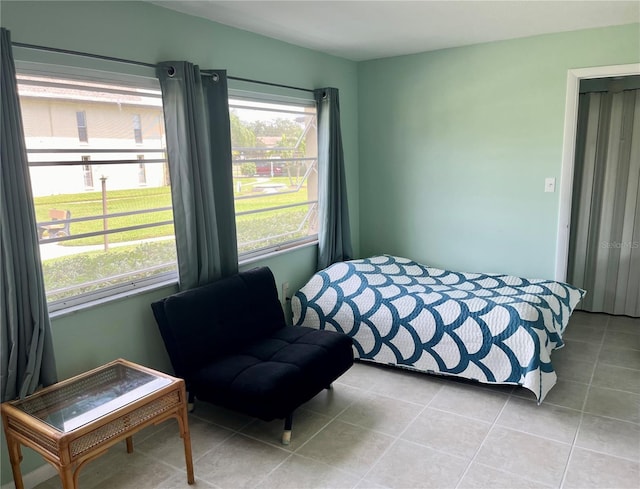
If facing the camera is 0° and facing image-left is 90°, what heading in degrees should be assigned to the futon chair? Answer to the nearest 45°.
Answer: approximately 315°

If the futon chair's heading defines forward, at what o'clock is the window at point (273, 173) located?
The window is roughly at 8 o'clock from the futon chair.

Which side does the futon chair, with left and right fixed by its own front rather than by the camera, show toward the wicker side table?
right

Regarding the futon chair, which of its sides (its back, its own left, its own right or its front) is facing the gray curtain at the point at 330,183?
left

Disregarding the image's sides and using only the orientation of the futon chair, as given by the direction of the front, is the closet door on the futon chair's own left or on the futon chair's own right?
on the futon chair's own left
